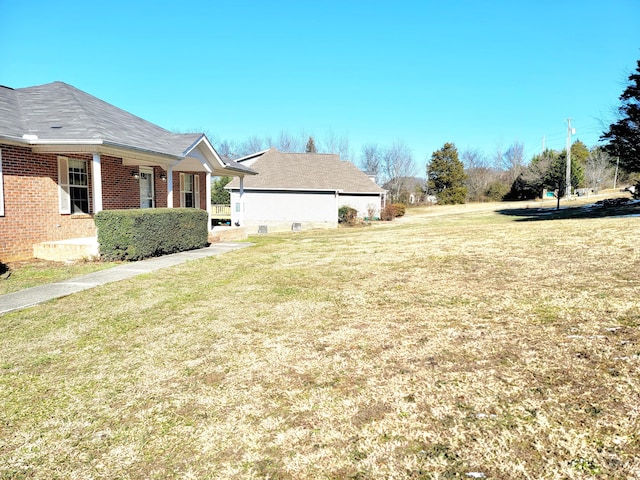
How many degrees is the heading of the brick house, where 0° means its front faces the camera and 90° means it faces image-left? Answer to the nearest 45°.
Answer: approximately 315°

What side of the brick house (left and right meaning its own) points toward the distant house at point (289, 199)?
left

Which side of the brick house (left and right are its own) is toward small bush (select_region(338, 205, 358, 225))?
left

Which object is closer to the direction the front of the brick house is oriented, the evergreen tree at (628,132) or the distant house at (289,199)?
the evergreen tree

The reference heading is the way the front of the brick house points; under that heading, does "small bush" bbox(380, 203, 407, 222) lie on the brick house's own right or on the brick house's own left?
on the brick house's own left

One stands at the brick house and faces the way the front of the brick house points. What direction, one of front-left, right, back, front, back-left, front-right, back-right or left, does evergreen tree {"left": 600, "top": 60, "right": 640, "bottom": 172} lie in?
front-left
